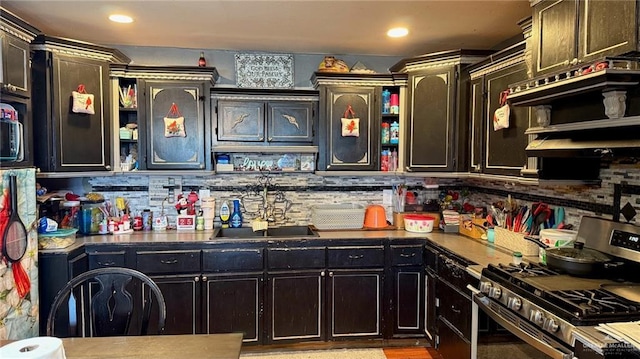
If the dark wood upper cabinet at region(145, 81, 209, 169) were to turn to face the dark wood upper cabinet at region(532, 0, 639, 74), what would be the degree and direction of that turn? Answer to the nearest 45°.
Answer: approximately 45° to its left

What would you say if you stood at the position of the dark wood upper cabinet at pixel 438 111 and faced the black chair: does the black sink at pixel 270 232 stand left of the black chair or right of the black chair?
right

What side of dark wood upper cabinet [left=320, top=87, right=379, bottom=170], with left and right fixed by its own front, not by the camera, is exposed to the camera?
front

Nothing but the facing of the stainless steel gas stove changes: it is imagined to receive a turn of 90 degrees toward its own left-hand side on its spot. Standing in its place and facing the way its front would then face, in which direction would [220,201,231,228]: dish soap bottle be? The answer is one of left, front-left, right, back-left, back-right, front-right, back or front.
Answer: back-right

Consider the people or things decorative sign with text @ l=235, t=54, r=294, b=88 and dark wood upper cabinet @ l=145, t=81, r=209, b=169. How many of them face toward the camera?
2

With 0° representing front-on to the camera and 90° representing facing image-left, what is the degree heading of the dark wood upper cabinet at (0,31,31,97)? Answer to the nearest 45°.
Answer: approximately 315°

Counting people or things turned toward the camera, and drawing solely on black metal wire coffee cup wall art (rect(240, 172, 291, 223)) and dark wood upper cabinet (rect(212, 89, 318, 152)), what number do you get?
2

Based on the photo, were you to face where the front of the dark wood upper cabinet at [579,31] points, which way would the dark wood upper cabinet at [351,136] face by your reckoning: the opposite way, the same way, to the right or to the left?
to the left

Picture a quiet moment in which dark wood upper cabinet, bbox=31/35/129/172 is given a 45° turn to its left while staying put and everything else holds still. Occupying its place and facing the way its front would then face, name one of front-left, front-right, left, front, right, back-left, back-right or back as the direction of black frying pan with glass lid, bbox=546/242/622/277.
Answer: front-right

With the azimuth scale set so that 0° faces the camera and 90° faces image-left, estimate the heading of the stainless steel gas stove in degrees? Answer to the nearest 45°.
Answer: approximately 45°

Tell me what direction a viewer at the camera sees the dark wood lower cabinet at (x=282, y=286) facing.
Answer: facing the viewer

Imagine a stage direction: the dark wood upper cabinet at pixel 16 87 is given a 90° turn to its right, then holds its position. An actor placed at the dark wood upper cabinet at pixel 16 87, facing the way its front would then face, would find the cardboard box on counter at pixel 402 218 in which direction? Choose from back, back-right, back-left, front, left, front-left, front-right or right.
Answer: back-left

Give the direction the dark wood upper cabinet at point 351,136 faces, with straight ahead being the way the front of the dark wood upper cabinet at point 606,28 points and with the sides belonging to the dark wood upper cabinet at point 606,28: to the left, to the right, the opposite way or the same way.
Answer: to the left

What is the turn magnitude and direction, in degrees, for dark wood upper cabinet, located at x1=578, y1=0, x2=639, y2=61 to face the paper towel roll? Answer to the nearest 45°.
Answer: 0° — it already faces it
